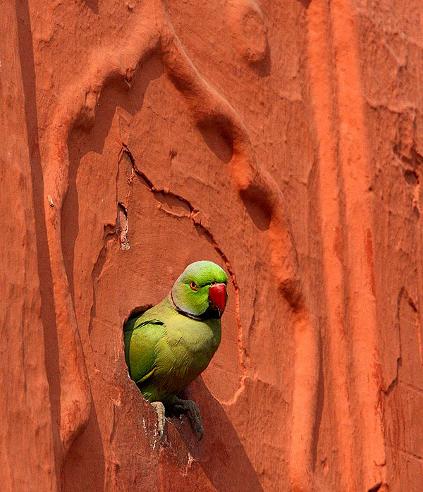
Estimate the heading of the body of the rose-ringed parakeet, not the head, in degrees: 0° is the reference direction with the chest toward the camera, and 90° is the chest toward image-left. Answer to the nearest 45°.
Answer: approximately 315°
